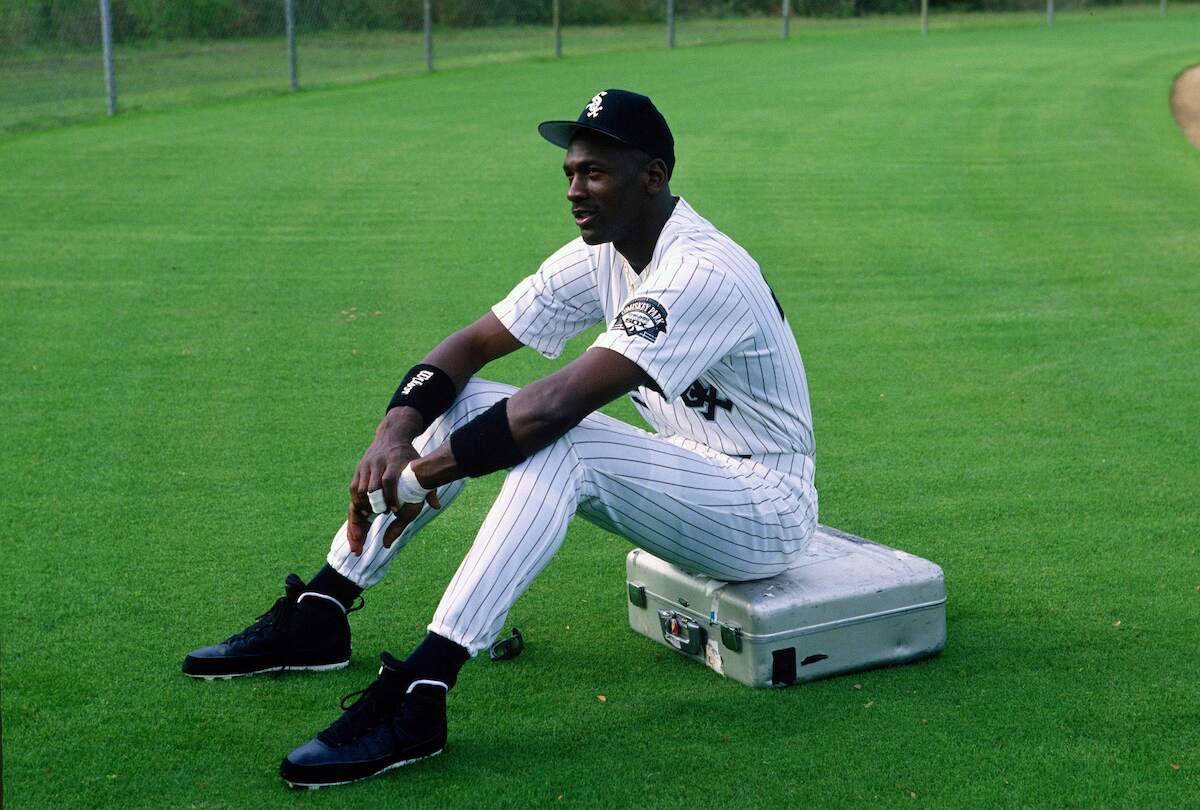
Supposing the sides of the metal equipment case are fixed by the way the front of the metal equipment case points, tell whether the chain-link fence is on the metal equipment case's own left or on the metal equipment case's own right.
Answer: on the metal equipment case's own right

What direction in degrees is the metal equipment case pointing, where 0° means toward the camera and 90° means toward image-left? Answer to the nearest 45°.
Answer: approximately 45°
